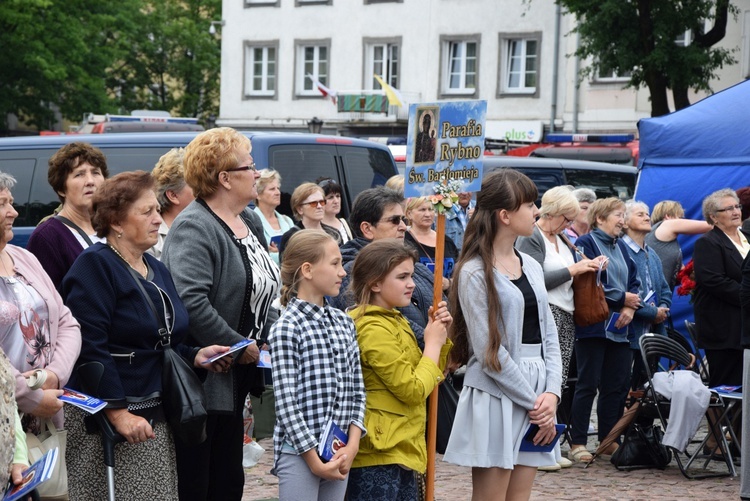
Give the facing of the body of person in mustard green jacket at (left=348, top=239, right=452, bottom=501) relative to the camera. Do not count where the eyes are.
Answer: to the viewer's right

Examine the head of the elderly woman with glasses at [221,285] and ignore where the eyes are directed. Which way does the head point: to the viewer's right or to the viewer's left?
to the viewer's right

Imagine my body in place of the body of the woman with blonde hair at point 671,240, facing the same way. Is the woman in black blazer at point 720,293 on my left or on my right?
on my right

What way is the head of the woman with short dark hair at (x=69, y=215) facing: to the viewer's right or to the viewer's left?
to the viewer's right

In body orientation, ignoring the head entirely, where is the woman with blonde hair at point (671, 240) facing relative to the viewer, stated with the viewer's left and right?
facing to the right of the viewer

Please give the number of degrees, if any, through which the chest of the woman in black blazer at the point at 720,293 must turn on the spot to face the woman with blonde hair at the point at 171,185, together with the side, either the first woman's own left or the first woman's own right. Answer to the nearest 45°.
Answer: approximately 90° to the first woman's own right

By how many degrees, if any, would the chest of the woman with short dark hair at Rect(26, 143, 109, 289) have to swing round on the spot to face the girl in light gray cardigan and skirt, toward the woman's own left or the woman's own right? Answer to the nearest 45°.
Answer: approximately 45° to the woman's own left

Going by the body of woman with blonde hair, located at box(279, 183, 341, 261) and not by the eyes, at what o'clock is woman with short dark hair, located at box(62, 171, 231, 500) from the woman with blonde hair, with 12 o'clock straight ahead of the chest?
The woman with short dark hair is roughly at 2 o'clock from the woman with blonde hair.

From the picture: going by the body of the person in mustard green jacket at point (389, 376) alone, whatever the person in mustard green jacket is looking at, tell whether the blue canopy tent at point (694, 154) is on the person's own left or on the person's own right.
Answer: on the person's own left

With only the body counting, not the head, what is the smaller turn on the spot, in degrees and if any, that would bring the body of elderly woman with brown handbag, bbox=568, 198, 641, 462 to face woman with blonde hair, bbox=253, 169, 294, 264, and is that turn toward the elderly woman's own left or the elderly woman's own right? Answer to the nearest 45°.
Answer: approximately 135° to the elderly woman's own right

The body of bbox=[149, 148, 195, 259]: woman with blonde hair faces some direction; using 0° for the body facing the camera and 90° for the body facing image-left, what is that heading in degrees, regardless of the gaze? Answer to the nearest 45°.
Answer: approximately 270°
